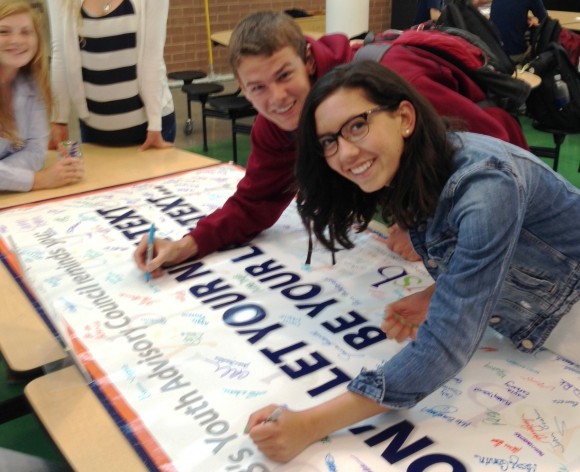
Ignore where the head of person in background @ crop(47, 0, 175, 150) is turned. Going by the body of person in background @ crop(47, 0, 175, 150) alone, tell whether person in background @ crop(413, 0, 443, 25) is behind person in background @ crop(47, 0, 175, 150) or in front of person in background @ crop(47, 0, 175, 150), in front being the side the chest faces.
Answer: behind

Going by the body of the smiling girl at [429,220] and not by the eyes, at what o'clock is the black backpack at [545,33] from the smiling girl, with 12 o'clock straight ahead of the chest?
The black backpack is roughly at 5 o'clock from the smiling girl.

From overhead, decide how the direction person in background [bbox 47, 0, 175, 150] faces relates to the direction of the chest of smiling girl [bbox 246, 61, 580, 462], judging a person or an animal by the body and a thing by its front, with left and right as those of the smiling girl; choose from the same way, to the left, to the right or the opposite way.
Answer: to the left

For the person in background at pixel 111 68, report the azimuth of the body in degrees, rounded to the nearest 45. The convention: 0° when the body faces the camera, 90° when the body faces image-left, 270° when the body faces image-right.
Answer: approximately 0°

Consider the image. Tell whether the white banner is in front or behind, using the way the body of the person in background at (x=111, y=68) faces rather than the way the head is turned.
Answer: in front

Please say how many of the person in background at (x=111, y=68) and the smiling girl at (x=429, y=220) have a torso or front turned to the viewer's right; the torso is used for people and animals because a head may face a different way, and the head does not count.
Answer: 0

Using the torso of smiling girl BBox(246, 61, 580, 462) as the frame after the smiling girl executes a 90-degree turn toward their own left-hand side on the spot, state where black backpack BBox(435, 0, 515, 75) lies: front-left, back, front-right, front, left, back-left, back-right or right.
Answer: back-left

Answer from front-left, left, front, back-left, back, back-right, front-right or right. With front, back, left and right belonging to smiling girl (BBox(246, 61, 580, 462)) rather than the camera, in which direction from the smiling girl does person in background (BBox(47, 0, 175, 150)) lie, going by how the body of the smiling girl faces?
right

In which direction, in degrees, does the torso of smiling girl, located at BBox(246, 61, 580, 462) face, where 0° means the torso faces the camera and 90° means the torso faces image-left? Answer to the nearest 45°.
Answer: approximately 45°

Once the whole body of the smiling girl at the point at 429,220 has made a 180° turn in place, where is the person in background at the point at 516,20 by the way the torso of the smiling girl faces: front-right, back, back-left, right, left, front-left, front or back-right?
front-left
